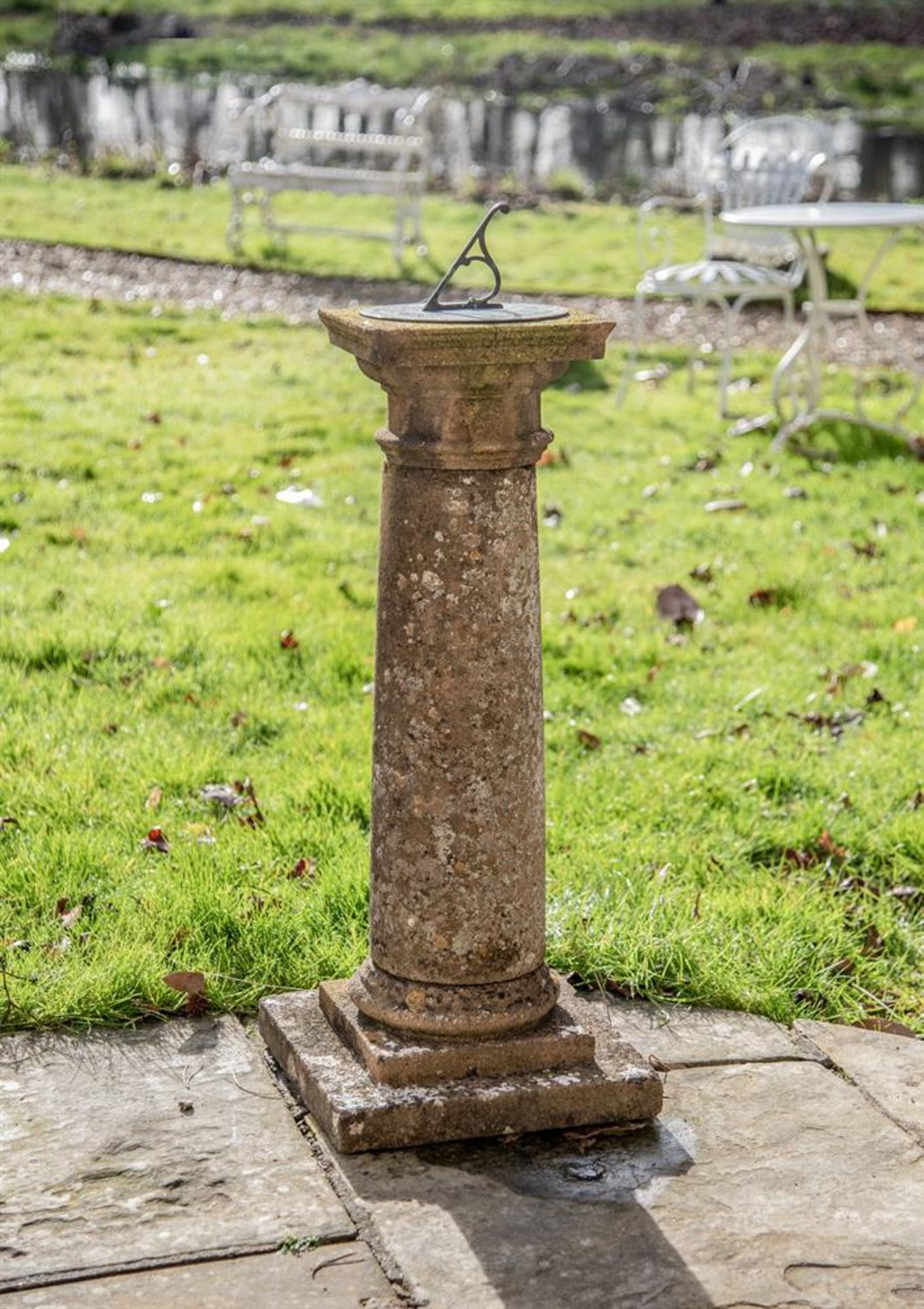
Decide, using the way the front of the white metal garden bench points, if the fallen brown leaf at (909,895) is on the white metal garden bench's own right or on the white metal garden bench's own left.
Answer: on the white metal garden bench's own left

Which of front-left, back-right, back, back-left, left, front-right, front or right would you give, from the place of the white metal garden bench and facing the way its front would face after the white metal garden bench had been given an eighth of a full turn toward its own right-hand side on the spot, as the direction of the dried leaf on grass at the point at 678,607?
left

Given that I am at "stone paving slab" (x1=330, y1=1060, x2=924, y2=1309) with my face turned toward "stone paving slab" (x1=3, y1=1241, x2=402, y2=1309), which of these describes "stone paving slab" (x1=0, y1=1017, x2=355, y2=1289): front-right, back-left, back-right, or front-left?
front-right

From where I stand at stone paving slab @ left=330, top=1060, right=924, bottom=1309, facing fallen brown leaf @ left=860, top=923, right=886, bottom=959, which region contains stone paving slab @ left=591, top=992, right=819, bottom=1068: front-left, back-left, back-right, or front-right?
front-left

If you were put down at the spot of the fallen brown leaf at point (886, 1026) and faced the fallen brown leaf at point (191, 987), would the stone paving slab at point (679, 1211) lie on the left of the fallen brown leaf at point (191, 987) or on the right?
left

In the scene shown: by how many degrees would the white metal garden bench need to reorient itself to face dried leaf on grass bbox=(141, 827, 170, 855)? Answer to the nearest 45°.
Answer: approximately 45° to its left

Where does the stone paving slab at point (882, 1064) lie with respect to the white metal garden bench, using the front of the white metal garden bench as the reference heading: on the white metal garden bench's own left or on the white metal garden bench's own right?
on the white metal garden bench's own left

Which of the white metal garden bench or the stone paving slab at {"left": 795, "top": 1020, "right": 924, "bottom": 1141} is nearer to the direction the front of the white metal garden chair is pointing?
the stone paving slab

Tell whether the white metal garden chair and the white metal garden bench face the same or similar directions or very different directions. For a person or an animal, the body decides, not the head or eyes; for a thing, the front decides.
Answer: same or similar directions

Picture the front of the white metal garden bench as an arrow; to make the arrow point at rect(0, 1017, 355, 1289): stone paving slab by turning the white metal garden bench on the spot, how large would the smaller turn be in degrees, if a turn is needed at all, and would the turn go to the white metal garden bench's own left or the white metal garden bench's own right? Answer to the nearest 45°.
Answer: approximately 45° to the white metal garden bench's own left

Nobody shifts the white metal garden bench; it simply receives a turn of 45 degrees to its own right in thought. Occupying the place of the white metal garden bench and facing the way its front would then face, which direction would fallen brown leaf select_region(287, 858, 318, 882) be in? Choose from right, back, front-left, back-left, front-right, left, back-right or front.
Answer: left

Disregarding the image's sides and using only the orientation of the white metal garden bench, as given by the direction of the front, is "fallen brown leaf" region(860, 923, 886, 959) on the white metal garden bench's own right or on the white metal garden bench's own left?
on the white metal garden bench's own left

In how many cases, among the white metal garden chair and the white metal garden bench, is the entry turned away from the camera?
0

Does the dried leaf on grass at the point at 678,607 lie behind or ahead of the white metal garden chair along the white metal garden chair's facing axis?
ahead

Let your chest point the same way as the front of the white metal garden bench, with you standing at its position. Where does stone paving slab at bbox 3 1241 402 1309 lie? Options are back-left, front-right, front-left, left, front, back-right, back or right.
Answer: front-left

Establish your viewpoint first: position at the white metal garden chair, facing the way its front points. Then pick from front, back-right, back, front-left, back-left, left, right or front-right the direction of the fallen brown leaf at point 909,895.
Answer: front-left

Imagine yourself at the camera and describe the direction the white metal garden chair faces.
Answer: facing the viewer and to the left of the viewer

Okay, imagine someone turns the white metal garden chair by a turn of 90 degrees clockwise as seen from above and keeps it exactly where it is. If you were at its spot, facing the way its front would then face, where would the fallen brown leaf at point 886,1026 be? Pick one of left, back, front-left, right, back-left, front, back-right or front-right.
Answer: back-left

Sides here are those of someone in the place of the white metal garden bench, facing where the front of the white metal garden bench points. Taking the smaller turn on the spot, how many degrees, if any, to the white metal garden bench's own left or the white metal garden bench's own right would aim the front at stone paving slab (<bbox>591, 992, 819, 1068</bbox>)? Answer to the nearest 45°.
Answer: approximately 45° to the white metal garden bench's own left
